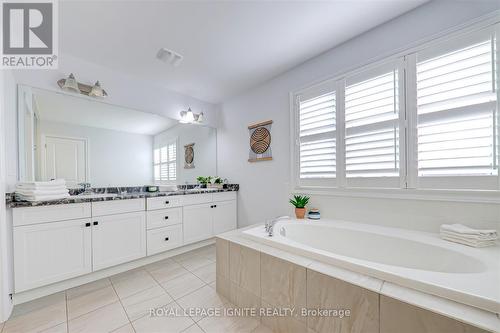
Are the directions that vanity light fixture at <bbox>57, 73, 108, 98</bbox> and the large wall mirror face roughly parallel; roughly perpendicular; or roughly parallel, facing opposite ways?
roughly parallel

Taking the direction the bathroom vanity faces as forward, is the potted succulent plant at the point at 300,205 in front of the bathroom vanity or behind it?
in front

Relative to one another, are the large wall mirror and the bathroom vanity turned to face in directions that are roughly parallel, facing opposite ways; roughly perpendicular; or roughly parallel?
roughly parallel

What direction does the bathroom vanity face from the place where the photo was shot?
facing the viewer and to the right of the viewer

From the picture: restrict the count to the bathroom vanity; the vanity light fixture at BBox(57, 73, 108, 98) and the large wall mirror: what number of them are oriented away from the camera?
0

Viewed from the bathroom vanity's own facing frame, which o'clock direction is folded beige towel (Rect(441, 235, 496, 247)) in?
The folded beige towel is roughly at 12 o'clock from the bathroom vanity.

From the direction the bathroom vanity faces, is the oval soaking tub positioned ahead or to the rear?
ahead

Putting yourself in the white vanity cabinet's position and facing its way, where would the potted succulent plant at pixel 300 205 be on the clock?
The potted succulent plant is roughly at 12 o'clock from the white vanity cabinet.

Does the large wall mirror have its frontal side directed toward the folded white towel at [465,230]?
yes

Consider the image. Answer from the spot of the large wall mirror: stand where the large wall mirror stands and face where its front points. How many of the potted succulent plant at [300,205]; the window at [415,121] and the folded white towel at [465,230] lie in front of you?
3

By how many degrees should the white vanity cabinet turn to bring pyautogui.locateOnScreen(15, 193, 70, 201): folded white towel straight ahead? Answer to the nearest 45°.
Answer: approximately 90° to its right

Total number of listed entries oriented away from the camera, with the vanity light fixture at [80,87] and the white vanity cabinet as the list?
0

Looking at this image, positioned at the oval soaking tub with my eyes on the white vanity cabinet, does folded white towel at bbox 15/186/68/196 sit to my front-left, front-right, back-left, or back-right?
front-left

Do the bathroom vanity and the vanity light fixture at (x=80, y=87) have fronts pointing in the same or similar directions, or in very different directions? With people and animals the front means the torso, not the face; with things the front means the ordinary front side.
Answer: same or similar directions

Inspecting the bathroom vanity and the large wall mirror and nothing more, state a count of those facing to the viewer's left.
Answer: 0

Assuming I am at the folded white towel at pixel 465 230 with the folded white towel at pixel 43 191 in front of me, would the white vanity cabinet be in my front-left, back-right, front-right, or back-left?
front-right

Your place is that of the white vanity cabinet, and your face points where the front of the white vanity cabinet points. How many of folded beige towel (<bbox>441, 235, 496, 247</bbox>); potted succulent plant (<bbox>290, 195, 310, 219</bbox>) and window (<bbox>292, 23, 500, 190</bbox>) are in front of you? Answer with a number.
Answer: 3
